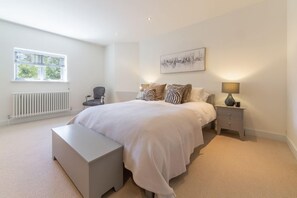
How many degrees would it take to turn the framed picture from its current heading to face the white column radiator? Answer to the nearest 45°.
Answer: approximately 45° to its right

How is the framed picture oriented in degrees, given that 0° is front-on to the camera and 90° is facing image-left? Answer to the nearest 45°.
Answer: approximately 45°

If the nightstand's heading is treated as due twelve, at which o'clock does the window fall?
The window is roughly at 1 o'clock from the nightstand.

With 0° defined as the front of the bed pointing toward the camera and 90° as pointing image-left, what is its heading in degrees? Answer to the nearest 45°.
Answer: approximately 45°

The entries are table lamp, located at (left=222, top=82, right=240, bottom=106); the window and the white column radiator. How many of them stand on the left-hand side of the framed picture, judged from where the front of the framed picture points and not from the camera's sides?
1

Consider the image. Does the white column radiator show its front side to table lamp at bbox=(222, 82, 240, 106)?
yes

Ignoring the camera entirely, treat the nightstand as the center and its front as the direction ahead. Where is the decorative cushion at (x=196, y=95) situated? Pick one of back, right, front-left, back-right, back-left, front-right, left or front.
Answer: front-right

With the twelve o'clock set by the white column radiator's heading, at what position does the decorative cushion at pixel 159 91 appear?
The decorative cushion is roughly at 12 o'clock from the white column radiator.
